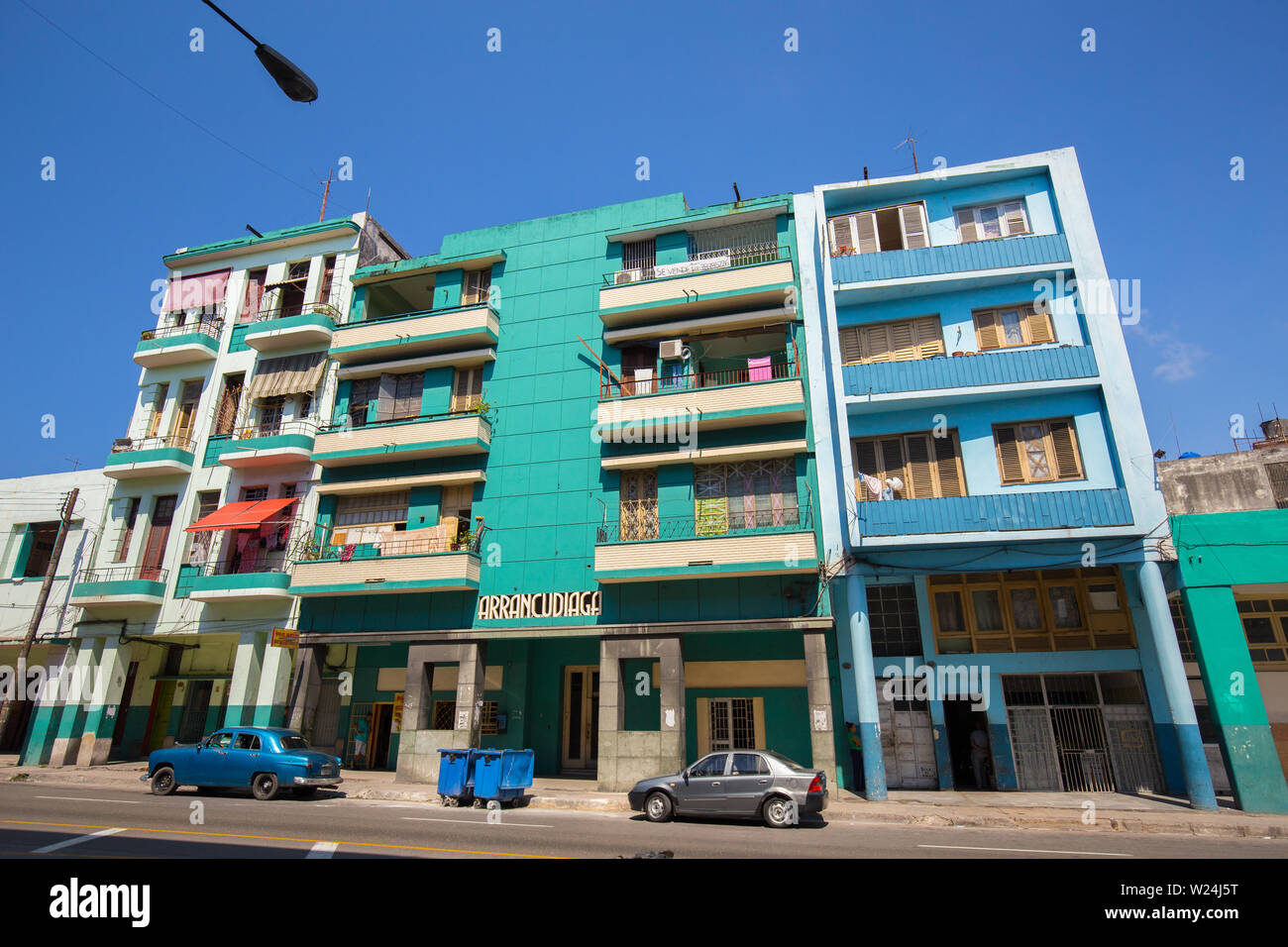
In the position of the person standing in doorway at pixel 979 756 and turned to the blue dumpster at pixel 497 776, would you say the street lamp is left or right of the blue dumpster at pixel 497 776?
left

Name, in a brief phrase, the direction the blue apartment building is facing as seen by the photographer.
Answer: facing the viewer

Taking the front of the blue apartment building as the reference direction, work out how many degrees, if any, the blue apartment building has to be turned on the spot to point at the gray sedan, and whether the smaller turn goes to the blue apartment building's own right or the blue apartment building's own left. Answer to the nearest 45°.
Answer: approximately 45° to the blue apartment building's own right

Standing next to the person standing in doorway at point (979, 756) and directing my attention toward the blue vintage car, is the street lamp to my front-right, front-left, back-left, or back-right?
front-left

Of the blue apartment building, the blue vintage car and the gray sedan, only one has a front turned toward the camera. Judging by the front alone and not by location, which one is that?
the blue apartment building

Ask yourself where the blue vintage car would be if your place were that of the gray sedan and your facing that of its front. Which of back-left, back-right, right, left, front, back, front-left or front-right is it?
front

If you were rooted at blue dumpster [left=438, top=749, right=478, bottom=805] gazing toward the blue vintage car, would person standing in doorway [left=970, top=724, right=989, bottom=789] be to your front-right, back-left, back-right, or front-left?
back-right

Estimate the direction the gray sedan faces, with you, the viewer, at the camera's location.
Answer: facing to the left of the viewer

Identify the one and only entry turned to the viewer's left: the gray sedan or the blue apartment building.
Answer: the gray sedan
